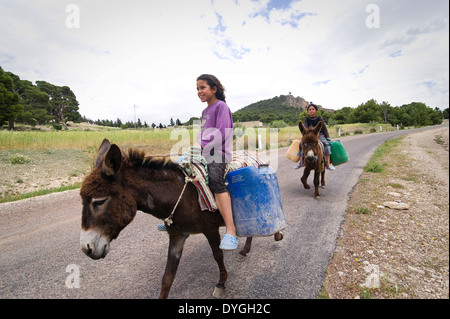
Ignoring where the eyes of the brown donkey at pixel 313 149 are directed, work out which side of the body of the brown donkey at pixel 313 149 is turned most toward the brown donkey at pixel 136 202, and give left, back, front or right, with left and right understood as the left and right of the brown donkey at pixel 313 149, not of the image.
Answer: front

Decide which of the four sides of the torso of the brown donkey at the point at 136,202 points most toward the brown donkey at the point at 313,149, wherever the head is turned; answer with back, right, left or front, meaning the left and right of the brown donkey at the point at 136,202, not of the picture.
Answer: back

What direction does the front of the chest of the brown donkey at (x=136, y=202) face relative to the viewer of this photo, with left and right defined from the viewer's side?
facing the viewer and to the left of the viewer

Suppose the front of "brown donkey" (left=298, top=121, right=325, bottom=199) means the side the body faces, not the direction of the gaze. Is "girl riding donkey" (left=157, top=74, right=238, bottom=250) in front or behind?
in front

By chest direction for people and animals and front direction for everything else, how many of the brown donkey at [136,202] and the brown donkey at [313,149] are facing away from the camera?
0

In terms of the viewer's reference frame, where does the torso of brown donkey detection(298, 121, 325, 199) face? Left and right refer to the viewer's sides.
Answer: facing the viewer

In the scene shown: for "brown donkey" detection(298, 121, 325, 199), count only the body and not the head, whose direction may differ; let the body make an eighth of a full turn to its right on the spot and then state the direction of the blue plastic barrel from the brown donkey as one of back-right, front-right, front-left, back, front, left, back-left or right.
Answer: front-left
